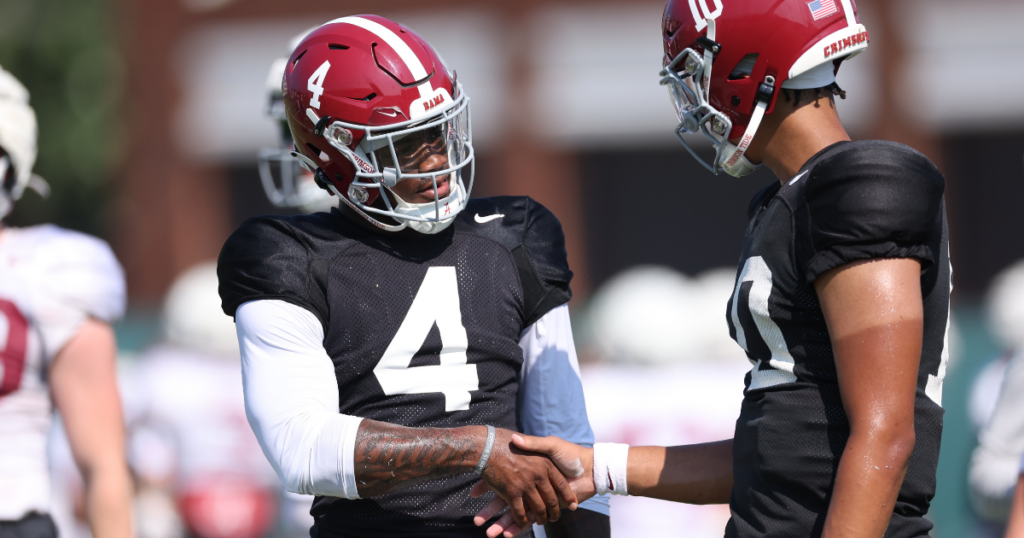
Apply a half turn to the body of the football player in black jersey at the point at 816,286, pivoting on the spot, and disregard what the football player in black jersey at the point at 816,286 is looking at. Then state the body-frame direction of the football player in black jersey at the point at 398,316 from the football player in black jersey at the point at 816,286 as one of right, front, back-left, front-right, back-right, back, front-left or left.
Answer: back

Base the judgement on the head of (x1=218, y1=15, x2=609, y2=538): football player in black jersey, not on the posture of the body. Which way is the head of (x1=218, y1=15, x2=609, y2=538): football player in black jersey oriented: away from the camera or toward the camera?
toward the camera

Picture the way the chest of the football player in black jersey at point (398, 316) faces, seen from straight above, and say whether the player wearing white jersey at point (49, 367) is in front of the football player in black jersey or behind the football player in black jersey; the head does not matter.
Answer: behind

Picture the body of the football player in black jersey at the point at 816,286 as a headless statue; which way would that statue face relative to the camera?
to the viewer's left

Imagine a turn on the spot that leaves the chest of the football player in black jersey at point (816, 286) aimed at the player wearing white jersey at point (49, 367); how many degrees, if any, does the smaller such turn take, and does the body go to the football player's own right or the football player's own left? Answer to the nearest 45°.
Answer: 0° — they already face them

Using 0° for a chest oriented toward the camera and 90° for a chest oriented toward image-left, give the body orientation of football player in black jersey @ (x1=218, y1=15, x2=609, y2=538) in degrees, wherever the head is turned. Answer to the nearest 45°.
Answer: approximately 315°

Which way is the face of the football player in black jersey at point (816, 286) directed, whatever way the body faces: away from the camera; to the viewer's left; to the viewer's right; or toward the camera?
to the viewer's left
